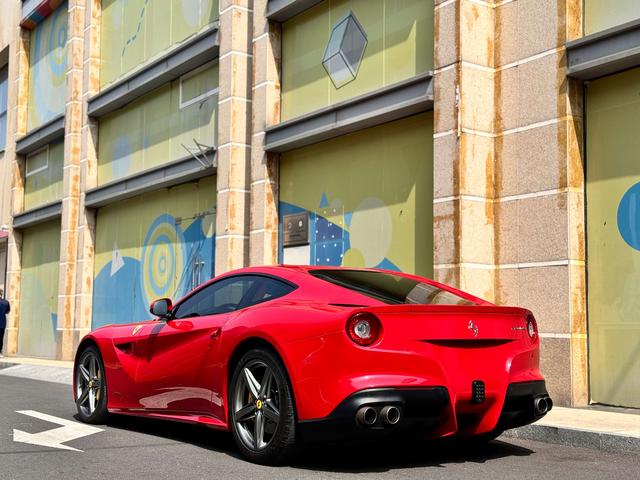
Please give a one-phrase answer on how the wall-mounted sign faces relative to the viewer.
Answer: facing the viewer and to the left of the viewer

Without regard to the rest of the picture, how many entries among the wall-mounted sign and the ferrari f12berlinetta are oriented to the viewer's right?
0

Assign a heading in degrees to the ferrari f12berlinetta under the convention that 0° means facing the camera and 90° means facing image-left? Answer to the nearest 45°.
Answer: approximately 135°

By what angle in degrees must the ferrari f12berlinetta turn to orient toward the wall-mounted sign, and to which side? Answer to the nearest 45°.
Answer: approximately 45° to its right

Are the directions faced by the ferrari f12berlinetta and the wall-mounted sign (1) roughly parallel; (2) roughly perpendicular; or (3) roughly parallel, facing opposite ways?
roughly perpendicular

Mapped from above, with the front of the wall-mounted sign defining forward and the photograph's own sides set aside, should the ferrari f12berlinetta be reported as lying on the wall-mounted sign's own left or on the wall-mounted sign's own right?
on the wall-mounted sign's own left
